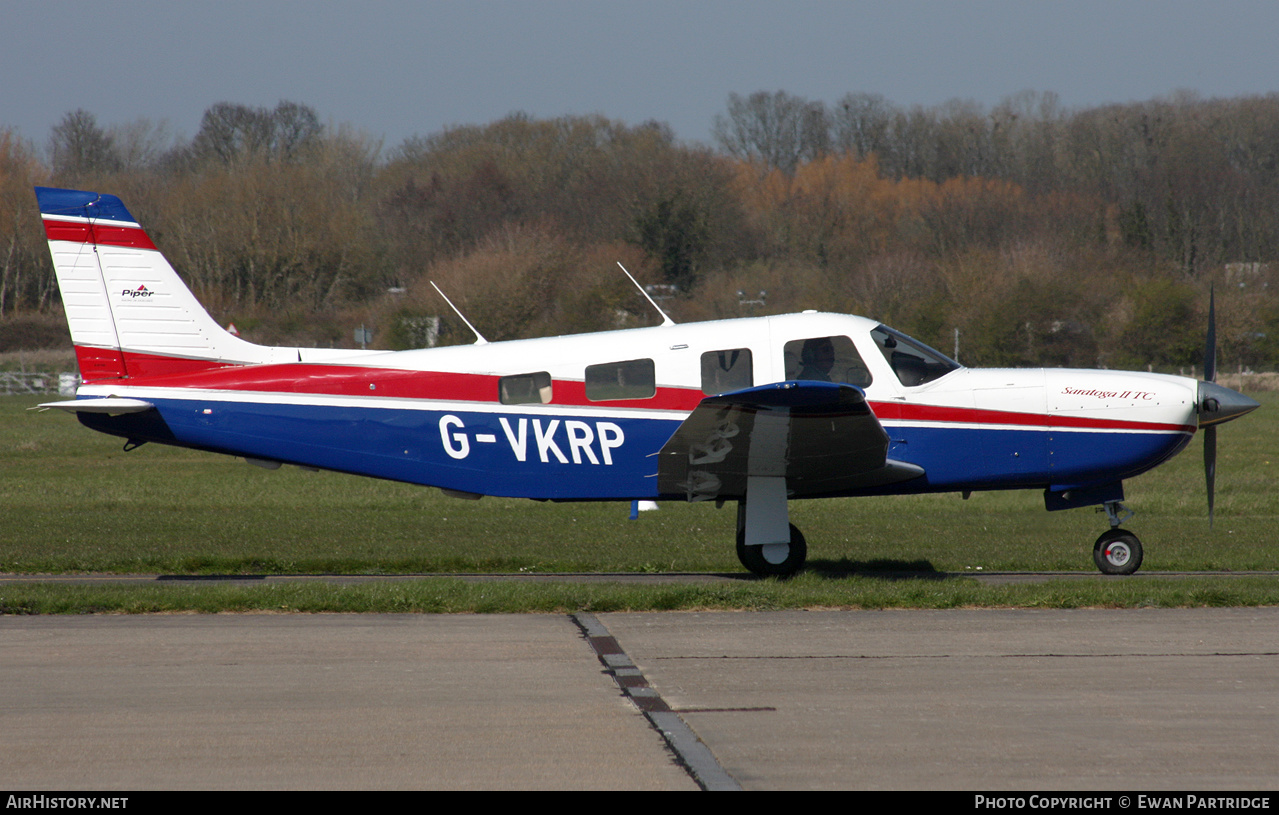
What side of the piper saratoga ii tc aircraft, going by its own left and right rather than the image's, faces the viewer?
right
